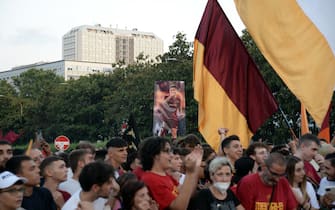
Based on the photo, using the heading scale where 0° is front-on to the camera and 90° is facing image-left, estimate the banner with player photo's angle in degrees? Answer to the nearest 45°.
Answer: approximately 0°

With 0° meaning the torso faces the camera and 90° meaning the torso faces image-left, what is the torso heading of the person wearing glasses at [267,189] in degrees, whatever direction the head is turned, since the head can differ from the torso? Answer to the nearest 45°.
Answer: approximately 0°

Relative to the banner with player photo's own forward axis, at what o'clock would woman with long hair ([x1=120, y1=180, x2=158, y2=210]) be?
The woman with long hair is roughly at 12 o'clock from the banner with player photo.

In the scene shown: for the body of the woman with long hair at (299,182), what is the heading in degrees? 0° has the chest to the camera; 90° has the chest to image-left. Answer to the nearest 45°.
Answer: approximately 315°

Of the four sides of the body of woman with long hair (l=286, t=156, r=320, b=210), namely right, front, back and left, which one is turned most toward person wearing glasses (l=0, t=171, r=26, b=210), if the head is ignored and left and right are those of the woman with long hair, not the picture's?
right

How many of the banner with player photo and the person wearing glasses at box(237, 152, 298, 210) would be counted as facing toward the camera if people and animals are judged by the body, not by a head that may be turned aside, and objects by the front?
2
